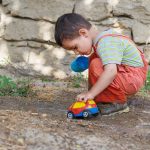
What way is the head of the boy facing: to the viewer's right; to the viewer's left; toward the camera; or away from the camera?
to the viewer's left

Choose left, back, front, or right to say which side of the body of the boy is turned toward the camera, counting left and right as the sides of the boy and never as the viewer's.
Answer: left

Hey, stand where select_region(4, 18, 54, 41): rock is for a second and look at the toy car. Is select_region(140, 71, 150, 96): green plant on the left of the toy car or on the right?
left

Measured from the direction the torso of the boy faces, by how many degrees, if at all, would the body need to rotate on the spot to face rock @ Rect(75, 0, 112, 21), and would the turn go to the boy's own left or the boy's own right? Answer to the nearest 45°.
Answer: approximately 90° to the boy's own right

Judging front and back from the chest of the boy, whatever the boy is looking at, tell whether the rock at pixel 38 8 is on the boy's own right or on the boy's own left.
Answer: on the boy's own right

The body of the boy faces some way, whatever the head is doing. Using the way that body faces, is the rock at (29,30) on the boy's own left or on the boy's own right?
on the boy's own right

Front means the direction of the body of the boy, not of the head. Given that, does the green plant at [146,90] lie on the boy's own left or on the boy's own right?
on the boy's own right
